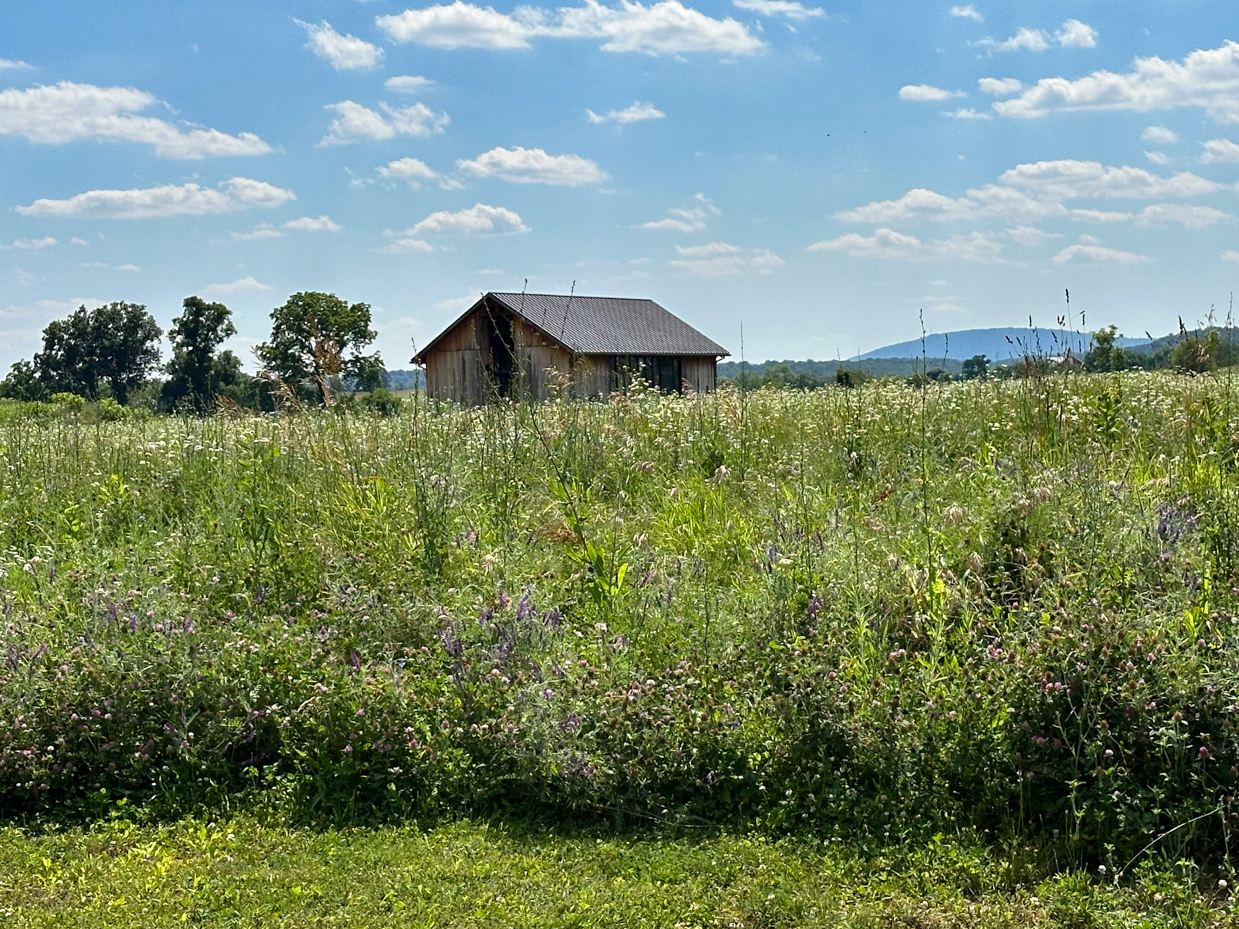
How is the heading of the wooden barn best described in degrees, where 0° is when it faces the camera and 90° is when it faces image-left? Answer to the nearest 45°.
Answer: approximately 45°
